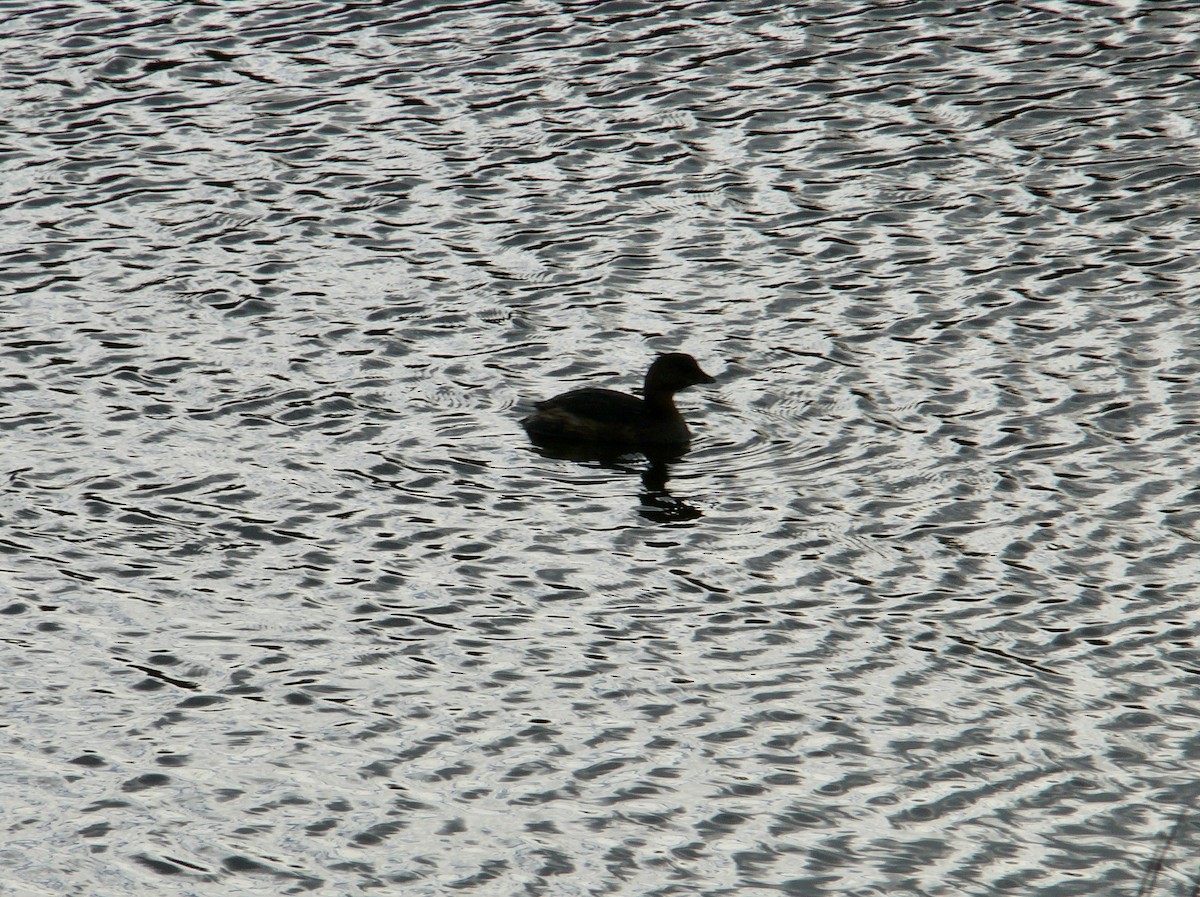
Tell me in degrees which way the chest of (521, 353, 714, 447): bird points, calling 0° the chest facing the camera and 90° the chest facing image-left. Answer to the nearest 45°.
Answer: approximately 270°
